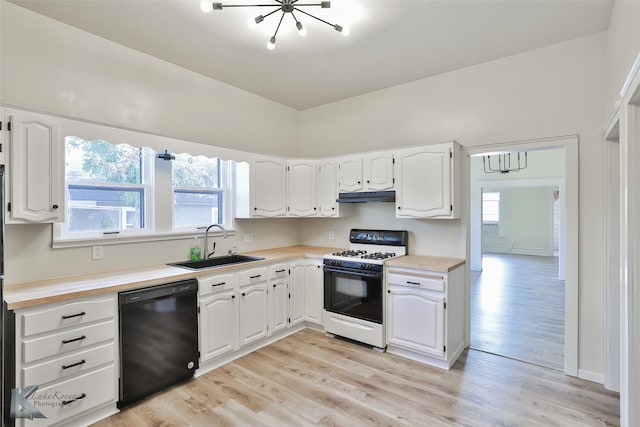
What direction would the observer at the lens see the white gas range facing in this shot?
facing the viewer and to the left of the viewer

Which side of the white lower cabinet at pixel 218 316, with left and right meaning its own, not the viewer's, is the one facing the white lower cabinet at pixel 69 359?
right

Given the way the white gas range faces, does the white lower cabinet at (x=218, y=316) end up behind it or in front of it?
in front

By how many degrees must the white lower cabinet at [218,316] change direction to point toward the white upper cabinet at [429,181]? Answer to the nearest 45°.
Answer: approximately 45° to its left

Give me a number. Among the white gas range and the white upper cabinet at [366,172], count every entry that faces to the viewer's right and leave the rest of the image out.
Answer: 0

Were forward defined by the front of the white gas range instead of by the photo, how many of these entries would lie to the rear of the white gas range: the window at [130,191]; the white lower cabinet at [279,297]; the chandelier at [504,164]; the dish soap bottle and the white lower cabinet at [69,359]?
1

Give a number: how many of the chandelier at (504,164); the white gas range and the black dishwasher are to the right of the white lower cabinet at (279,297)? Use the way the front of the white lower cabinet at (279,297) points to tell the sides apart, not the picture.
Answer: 1

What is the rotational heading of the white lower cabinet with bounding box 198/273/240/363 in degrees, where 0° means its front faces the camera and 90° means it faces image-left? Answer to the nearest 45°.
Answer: approximately 315°

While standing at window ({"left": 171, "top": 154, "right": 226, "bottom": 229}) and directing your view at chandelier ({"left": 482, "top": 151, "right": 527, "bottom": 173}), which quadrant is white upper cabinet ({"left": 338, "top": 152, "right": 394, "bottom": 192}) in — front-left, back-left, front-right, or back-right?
front-right

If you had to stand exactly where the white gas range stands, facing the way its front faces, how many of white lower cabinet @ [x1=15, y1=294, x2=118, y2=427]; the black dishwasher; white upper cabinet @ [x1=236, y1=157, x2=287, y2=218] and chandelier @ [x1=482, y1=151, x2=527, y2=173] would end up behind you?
1

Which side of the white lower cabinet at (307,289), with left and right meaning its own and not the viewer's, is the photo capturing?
front

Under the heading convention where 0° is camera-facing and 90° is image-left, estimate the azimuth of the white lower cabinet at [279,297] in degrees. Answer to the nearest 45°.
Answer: approximately 315°

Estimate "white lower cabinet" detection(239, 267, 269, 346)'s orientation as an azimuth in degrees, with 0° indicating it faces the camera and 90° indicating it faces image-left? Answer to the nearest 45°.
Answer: approximately 315°

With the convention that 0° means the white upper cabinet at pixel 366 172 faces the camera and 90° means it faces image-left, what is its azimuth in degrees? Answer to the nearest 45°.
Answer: approximately 45°
